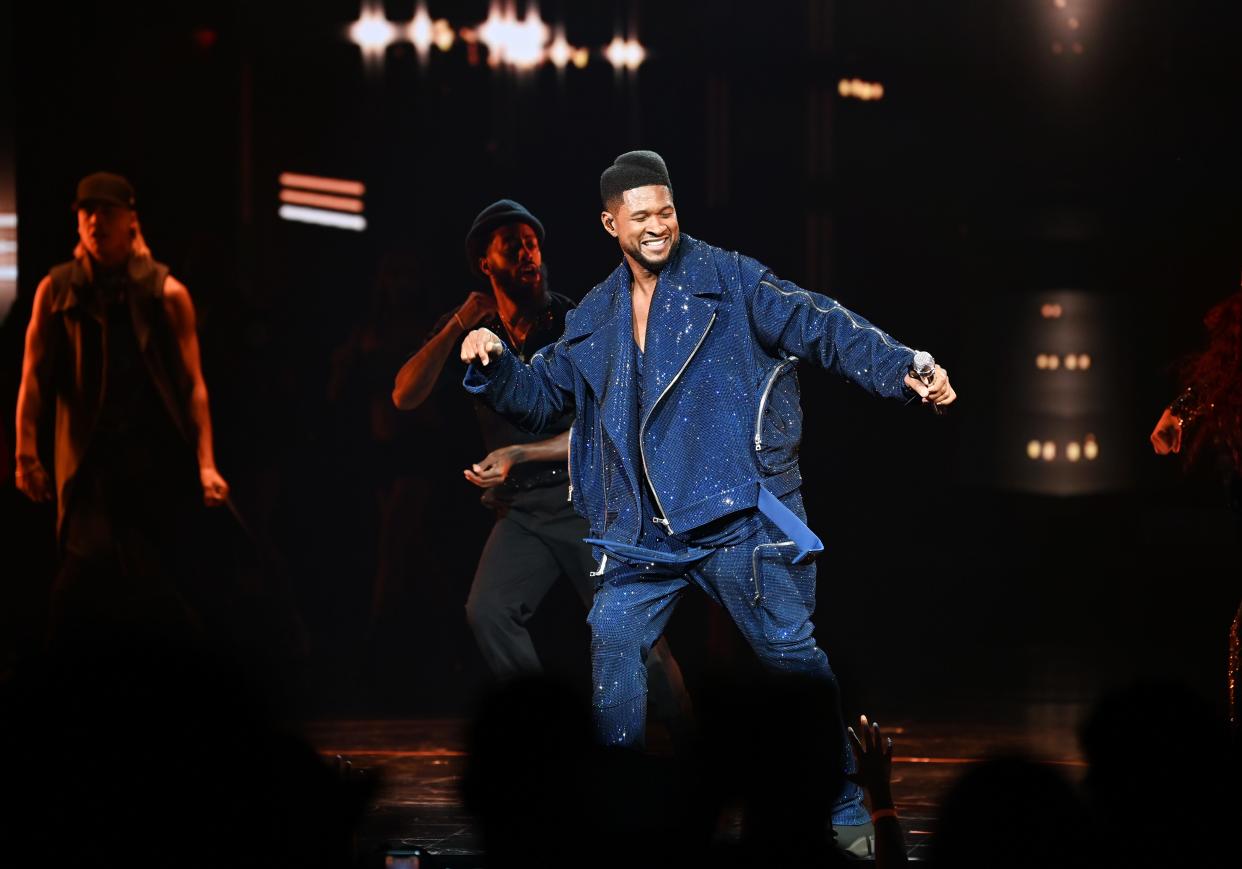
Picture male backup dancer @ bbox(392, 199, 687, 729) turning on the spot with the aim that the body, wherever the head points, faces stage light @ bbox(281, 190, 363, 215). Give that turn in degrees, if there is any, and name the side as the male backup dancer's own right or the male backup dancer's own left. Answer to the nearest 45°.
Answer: approximately 135° to the male backup dancer's own right

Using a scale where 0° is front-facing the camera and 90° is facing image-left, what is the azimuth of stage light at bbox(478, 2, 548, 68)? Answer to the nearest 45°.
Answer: approximately 0°

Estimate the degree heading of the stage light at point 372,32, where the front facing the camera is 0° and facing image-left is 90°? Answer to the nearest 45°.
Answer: approximately 0°

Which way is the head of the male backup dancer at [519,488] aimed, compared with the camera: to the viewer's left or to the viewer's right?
to the viewer's right

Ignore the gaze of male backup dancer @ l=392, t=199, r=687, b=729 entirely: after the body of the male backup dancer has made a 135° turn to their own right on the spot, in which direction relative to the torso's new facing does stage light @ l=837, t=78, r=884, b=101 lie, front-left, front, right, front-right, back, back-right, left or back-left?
right
